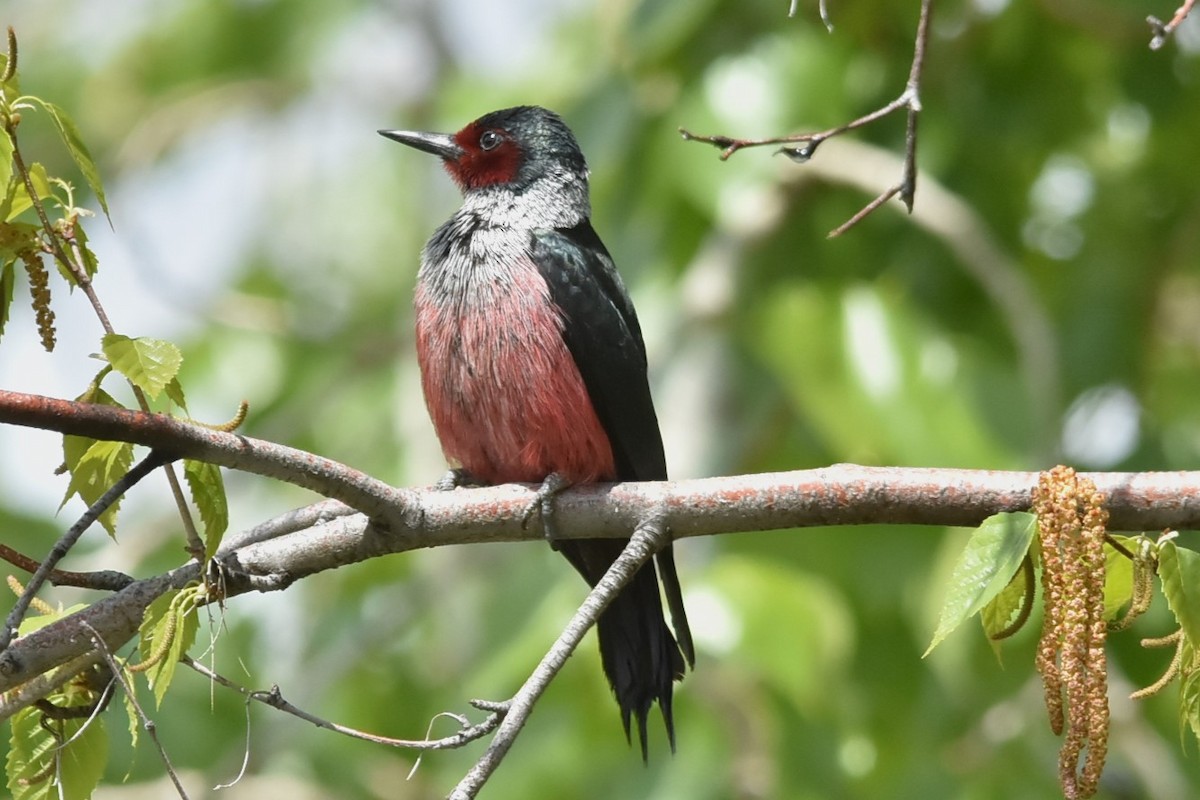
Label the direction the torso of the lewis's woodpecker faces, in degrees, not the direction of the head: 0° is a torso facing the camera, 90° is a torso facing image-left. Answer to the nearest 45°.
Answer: approximately 45°

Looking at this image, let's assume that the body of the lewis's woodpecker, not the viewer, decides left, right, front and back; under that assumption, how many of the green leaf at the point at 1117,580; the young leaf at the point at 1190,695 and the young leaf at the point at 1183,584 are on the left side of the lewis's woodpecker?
3

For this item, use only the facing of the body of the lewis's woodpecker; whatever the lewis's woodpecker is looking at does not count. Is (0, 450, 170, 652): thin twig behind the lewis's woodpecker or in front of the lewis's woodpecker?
in front

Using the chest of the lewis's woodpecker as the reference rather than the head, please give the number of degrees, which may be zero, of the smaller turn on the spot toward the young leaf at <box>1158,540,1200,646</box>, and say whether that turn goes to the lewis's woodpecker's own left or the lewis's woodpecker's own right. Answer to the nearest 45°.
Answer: approximately 90° to the lewis's woodpecker's own left

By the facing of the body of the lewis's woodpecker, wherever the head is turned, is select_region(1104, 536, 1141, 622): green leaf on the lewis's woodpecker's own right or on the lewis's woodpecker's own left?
on the lewis's woodpecker's own left

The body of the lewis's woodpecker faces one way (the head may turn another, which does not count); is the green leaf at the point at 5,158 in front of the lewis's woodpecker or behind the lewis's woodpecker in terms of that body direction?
in front

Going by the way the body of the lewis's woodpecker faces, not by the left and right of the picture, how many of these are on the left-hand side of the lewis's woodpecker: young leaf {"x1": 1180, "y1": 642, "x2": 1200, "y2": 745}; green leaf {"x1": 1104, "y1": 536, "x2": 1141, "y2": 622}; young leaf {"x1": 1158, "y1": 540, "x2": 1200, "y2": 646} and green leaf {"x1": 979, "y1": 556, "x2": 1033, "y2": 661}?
4

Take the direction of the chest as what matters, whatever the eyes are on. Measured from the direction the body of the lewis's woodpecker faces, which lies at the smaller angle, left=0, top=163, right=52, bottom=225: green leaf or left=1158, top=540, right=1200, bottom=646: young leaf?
the green leaf
